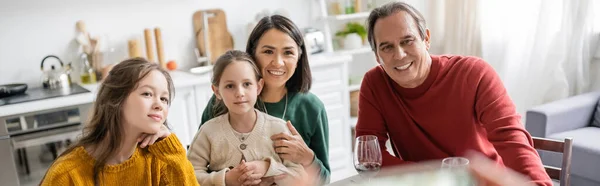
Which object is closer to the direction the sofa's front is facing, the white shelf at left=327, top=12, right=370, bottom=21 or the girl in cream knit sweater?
the girl in cream knit sweater

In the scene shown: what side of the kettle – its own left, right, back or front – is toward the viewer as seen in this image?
right

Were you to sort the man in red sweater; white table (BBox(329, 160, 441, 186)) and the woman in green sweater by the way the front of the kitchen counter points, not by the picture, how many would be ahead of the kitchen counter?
3

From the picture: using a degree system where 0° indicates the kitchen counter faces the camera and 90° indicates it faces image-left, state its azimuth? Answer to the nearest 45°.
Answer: approximately 315°

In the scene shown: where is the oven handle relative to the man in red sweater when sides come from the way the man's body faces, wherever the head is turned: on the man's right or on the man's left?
on the man's right

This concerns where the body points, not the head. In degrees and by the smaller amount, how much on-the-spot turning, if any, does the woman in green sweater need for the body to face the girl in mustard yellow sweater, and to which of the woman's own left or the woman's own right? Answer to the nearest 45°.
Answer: approximately 45° to the woman's own right

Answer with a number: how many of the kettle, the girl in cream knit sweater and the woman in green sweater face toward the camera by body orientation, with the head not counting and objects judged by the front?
2

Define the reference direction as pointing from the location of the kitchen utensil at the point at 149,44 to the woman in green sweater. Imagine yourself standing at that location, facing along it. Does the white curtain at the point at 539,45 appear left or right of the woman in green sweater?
left

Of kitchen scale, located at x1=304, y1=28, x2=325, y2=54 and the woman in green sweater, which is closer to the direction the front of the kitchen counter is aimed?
the woman in green sweater

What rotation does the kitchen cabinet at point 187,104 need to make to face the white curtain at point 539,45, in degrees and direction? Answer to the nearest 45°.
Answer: approximately 45° to its left

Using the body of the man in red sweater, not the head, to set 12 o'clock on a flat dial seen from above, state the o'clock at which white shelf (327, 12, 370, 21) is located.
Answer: The white shelf is roughly at 4 o'clock from the man in red sweater.
